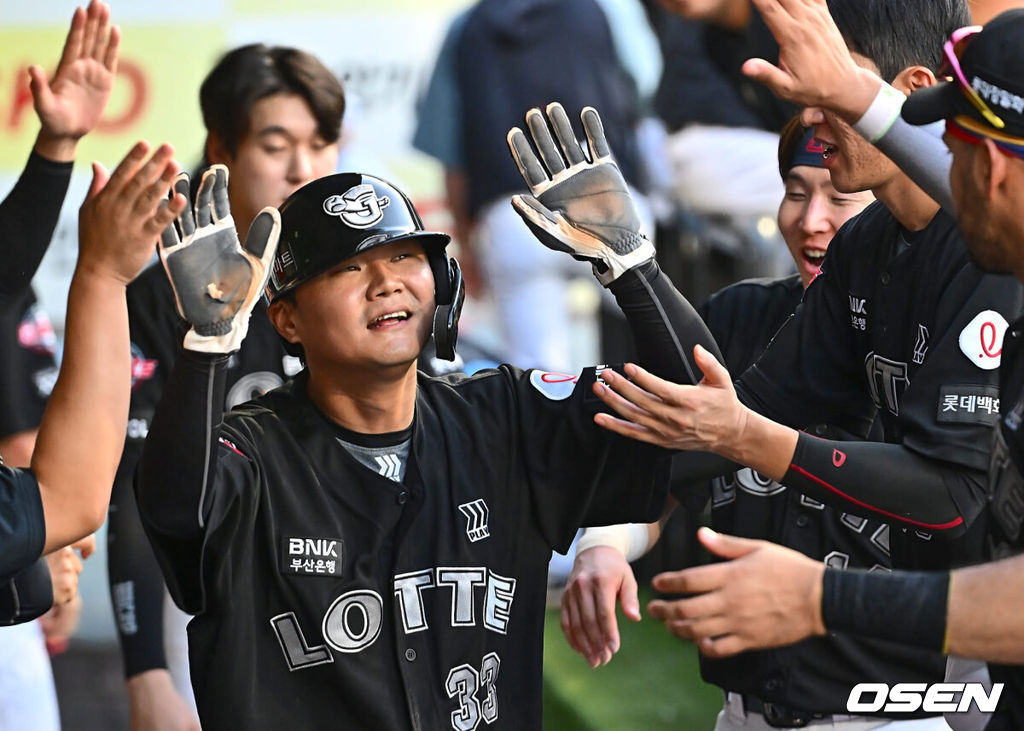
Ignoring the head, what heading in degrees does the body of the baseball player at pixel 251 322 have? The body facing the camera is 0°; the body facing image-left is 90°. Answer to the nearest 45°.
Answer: approximately 315°

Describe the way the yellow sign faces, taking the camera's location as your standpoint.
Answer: facing the viewer

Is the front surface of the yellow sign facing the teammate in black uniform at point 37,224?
yes

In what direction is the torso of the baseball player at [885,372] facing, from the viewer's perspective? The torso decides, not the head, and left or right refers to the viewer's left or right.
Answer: facing the viewer and to the left of the viewer

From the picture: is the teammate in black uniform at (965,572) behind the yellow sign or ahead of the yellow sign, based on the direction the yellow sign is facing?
ahead

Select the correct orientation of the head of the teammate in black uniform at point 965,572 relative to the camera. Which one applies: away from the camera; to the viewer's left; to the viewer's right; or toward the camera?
to the viewer's left

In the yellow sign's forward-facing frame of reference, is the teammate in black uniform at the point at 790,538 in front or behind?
in front

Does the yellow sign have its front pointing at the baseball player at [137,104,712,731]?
yes

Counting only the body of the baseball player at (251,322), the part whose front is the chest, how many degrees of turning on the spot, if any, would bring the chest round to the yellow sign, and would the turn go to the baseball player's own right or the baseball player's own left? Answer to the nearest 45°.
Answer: approximately 135° to the baseball player's own left

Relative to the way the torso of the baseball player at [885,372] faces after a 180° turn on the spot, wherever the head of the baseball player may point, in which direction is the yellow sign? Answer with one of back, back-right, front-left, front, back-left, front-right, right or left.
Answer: left
